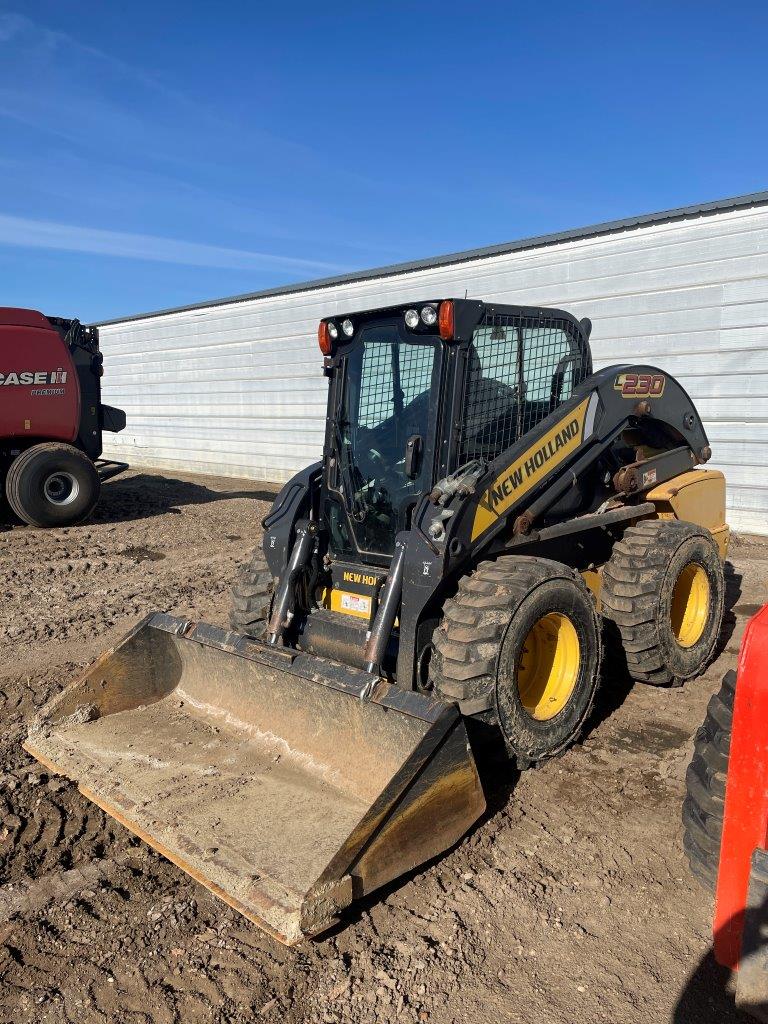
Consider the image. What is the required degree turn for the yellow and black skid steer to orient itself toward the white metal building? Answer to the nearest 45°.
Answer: approximately 135° to its right

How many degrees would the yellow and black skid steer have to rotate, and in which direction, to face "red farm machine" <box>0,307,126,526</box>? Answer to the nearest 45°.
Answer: approximately 90° to its right

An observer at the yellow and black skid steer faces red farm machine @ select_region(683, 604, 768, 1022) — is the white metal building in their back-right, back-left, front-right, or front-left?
back-left

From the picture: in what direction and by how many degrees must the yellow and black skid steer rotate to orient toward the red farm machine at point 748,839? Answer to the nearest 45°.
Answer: approximately 90° to its left

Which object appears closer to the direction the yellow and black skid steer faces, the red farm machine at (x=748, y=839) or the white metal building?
the red farm machine

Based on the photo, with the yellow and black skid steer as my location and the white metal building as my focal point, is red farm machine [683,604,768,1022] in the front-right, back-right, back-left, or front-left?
back-right

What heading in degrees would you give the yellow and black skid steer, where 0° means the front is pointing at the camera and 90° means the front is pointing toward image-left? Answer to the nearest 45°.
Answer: approximately 45°
